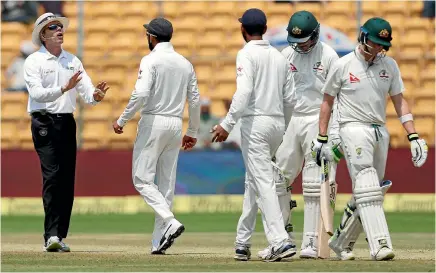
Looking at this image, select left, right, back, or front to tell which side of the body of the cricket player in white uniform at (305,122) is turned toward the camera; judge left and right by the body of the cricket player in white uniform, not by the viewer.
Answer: front

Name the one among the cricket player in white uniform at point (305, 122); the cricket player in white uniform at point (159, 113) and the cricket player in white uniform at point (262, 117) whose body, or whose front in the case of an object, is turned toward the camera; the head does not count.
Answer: the cricket player in white uniform at point (305, 122)

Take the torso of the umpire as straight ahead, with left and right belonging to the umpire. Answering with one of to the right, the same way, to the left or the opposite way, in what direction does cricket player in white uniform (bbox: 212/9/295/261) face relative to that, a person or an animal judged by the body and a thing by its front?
the opposite way

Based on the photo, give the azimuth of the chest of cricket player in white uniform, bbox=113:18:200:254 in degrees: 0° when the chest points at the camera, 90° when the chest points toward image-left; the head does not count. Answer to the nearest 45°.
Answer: approximately 135°

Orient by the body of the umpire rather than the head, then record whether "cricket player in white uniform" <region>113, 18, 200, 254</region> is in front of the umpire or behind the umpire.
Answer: in front

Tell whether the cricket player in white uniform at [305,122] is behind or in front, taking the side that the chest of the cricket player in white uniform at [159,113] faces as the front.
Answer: behind

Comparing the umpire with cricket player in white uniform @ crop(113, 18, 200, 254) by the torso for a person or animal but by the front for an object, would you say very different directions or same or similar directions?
very different directions

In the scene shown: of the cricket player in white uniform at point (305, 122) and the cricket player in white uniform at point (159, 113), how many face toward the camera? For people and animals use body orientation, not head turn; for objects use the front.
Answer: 1

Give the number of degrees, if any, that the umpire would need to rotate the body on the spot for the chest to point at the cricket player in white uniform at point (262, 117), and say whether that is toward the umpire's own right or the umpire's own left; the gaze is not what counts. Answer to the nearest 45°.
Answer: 0° — they already face them

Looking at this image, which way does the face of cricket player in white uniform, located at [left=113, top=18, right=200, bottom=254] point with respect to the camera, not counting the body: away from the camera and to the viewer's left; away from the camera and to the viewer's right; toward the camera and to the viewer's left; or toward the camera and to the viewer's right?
away from the camera and to the viewer's left

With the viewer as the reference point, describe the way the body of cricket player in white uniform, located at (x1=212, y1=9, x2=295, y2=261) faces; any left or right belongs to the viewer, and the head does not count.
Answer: facing away from the viewer and to the left of the viewer

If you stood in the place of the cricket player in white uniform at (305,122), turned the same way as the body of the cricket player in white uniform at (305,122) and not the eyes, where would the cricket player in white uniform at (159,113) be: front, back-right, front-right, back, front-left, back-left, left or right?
right
